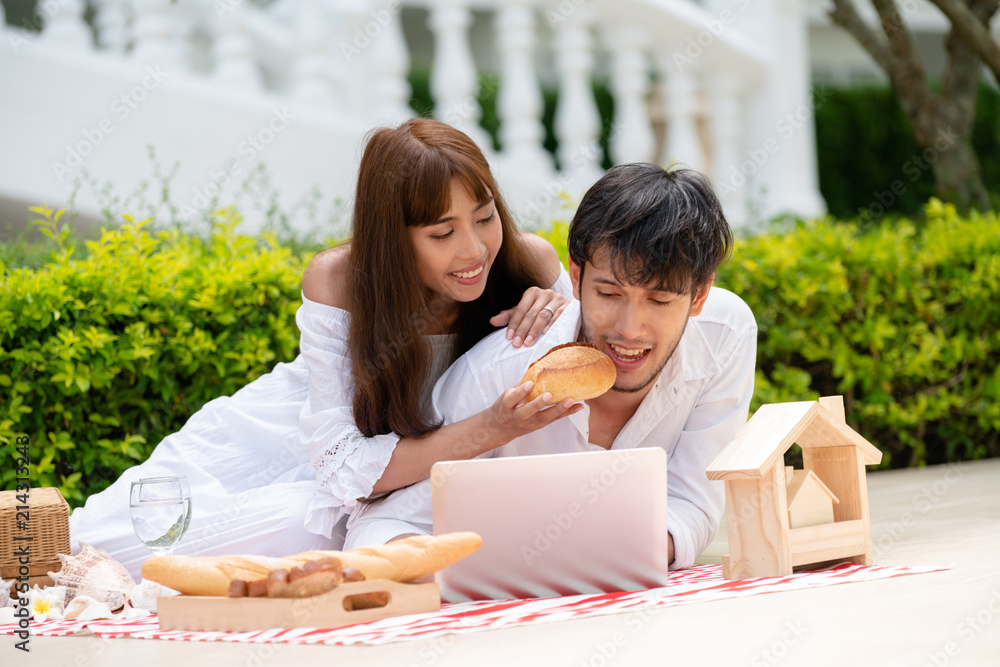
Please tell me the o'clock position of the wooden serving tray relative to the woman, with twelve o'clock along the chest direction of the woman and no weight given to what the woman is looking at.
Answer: The wooden serving tray is roughly at 2 o'clock from the woman.

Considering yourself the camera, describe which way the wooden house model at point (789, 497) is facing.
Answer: facing the viewer and to the right of the viewer

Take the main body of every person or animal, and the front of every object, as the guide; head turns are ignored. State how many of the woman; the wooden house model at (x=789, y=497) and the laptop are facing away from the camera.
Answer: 1

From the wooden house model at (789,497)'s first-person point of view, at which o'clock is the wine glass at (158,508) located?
The wine glass is roughly at 4 o'clock from the wooden house model.

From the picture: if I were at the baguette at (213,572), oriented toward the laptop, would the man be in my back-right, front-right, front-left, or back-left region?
front-left

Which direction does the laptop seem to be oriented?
away from the camera

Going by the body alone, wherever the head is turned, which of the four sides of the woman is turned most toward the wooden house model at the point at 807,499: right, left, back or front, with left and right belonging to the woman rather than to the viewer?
front

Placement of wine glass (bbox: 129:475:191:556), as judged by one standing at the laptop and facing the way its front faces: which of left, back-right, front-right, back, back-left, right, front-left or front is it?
left

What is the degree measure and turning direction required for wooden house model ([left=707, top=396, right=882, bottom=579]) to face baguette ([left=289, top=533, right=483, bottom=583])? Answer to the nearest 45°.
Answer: approximately 90° to its right

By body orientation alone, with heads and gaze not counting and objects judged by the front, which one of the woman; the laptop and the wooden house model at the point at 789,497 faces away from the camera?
the laptop

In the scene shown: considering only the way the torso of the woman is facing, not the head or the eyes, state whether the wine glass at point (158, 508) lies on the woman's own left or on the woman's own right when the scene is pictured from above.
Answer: on the woman's own right

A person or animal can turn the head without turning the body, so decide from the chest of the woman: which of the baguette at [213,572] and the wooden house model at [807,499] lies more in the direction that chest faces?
the wooden house model

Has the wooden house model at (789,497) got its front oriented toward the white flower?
no

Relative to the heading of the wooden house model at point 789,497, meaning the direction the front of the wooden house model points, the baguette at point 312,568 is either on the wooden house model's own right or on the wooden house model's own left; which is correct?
on the wooden house model's own right
